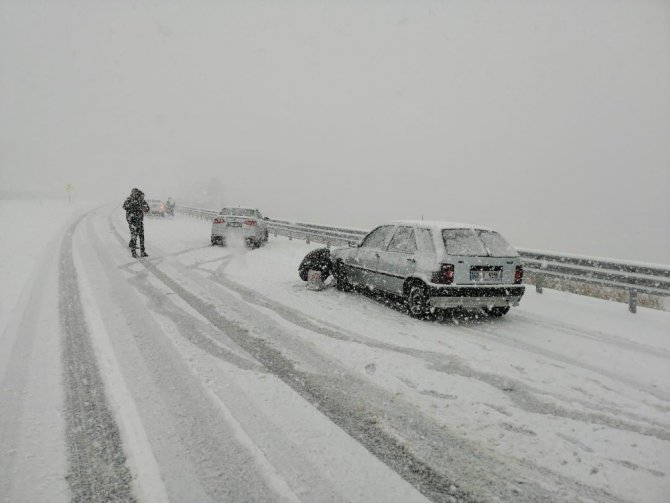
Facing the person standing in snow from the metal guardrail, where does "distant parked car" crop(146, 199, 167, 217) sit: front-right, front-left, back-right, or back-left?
front-right

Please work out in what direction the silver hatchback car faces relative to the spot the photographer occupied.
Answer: facing away from the viewer and to the left of the viewer

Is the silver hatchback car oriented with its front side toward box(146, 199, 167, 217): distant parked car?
yes

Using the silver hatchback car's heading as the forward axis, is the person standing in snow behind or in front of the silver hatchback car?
in front

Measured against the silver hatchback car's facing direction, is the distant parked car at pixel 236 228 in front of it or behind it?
in front

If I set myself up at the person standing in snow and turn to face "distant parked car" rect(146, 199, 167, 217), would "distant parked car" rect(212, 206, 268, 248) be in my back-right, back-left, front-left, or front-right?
front-right
